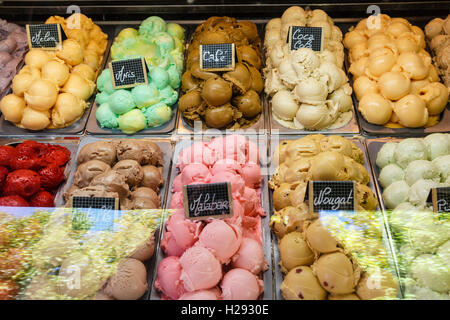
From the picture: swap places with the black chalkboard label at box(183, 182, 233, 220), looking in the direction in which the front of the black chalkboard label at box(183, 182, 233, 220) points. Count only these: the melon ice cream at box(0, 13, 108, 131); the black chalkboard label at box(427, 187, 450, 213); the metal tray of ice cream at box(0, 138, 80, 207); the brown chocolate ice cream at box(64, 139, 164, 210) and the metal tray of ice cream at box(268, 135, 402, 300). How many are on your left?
2

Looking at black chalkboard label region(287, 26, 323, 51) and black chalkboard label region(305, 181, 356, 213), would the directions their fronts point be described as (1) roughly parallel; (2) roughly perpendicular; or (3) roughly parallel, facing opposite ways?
roughly parallel

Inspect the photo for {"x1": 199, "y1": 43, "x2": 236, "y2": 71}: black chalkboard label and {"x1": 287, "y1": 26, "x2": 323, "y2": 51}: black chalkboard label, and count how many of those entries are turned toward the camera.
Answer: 2

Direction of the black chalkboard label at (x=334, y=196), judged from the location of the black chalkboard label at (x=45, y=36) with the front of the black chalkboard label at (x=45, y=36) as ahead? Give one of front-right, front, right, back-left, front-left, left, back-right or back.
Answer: front-left

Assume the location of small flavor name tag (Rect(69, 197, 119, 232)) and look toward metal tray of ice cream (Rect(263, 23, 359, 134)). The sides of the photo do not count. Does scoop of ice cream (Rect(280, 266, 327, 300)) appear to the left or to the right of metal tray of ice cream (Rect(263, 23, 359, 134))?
right

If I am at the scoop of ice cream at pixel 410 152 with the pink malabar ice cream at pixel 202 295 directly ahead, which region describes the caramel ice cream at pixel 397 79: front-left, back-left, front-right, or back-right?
back-right

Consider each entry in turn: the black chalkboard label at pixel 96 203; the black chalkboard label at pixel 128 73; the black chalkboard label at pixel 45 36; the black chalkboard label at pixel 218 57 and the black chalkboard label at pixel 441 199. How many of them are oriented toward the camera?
5

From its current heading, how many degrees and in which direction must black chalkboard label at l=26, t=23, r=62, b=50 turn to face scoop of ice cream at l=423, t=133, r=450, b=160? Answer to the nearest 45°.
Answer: approximately 45° to its left

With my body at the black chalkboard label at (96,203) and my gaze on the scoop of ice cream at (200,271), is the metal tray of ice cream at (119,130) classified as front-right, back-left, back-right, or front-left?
back-left

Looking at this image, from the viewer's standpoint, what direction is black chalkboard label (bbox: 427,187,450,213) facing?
toward the camera

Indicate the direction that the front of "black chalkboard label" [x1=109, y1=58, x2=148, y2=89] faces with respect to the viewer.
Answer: facing the viewer

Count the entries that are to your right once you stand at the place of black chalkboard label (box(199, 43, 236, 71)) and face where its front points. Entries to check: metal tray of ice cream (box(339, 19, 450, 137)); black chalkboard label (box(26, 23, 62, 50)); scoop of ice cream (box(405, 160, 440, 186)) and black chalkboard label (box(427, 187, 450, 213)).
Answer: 1

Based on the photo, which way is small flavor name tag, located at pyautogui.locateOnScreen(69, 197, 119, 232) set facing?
toward the camera
